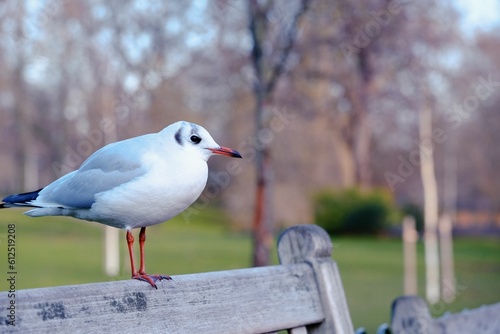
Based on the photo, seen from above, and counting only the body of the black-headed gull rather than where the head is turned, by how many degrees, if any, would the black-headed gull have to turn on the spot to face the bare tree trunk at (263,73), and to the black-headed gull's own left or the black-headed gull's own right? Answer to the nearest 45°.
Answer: approximately 90° to the black-headed gull's own left

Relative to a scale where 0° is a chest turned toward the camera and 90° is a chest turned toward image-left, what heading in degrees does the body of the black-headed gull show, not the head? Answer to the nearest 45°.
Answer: approximately 270°
